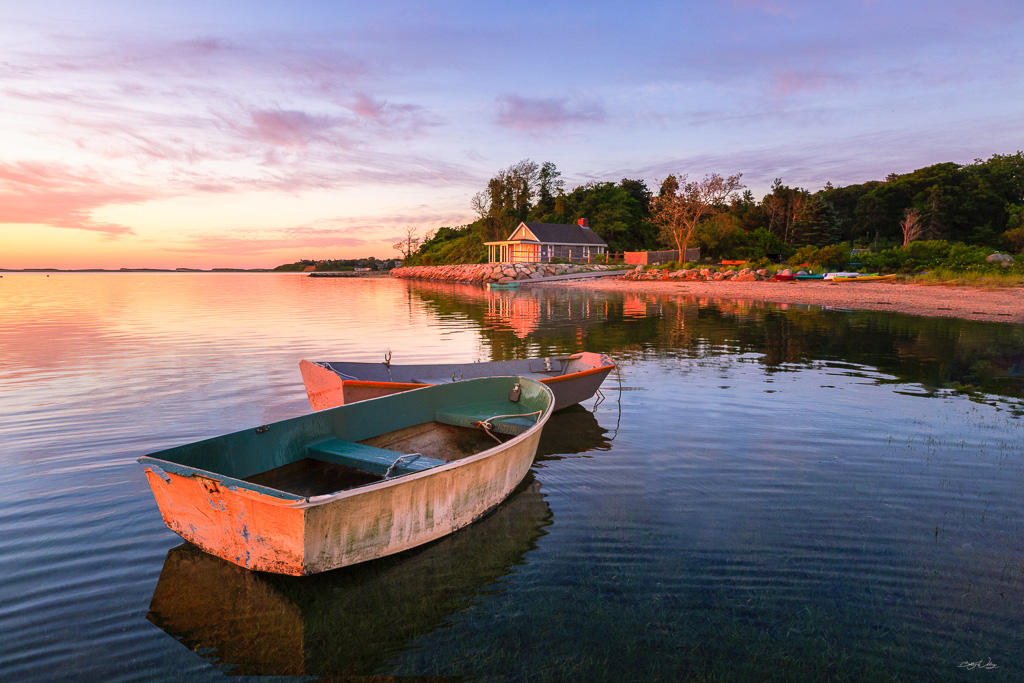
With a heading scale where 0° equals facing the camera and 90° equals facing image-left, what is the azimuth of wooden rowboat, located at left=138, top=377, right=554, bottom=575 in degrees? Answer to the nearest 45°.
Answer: approximately 225°
